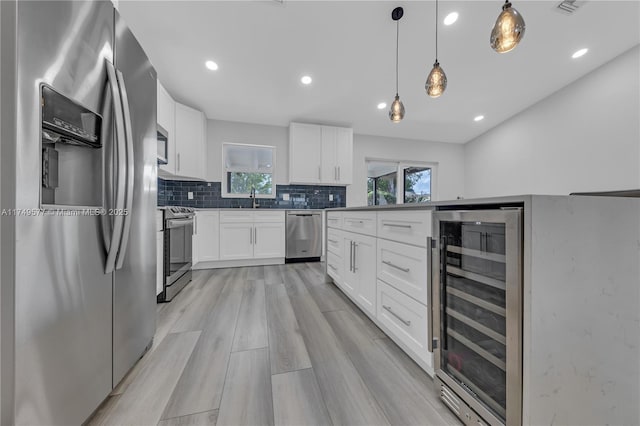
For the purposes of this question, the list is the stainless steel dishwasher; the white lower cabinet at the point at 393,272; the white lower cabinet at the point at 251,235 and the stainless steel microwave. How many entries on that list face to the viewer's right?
1

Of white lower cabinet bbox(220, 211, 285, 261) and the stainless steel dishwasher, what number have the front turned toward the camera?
2

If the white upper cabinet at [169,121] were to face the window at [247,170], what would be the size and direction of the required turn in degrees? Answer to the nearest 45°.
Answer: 0° — it already faces it

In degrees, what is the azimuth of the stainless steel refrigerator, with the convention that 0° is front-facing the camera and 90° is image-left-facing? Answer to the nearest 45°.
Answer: approximately 315°

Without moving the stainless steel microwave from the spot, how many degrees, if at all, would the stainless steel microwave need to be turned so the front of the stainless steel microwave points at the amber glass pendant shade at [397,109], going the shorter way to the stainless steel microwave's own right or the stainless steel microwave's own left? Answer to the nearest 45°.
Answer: approximately 45° to the stainless steel microwave's own right

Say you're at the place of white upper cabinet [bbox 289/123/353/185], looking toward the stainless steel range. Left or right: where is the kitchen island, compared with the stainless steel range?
left

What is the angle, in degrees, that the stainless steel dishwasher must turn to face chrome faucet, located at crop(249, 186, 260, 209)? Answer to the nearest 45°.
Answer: approximately 90° to its right

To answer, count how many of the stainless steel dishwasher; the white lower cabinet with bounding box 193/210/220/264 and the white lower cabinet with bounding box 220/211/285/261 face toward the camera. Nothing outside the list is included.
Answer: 3

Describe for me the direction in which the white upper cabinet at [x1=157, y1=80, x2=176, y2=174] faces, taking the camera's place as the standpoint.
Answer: facing to the right of the viewer

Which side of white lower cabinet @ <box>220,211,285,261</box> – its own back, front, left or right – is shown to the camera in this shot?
front

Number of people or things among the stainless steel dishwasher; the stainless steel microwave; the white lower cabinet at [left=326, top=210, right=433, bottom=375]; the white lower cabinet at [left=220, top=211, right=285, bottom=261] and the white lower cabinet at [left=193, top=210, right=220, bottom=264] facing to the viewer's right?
1

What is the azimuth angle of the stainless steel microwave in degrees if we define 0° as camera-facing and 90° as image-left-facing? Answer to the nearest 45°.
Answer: approximately 270°

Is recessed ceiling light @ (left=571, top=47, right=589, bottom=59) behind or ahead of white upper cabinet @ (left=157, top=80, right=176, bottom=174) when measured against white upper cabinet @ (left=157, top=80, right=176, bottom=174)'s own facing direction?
ahead

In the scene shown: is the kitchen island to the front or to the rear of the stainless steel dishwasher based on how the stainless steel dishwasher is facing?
to the front
